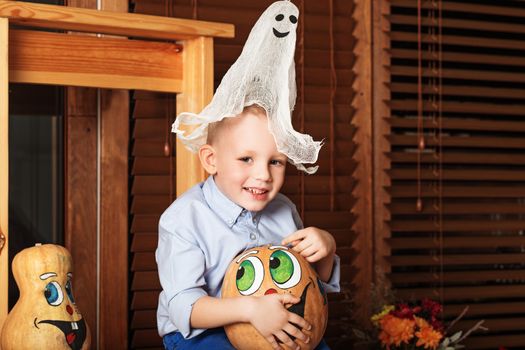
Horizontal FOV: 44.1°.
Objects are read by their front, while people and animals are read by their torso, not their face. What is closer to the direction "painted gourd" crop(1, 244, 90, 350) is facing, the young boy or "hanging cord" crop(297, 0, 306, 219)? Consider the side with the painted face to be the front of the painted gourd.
the young boy

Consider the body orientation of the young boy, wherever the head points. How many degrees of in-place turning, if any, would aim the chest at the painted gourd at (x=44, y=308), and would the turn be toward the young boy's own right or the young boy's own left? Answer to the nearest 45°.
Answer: approximately 135° to the young boy's own right

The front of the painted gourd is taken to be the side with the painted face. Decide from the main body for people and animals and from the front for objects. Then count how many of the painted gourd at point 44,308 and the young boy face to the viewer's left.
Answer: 0

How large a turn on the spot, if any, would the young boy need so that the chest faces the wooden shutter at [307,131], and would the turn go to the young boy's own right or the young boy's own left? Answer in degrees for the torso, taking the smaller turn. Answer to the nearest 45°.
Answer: approximately 135° to the young boy's own left
